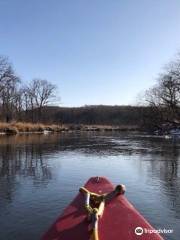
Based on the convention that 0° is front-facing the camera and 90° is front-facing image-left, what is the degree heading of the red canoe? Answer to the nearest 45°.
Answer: approximately 180°
